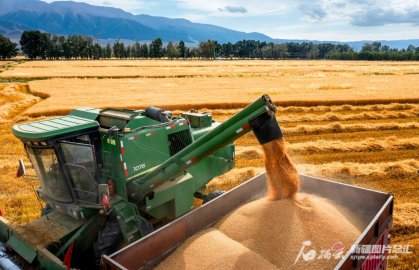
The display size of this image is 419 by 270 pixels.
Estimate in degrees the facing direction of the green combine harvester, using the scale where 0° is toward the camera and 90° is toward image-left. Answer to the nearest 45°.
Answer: approximately 45°

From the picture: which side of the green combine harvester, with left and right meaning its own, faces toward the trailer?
left

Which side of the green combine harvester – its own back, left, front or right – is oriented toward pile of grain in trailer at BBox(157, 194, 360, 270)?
left

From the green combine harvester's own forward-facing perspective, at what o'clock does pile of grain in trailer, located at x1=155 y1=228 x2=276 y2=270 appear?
The pile of grain in trailer is roughly at 9 o'clock from the green combine harvester.
